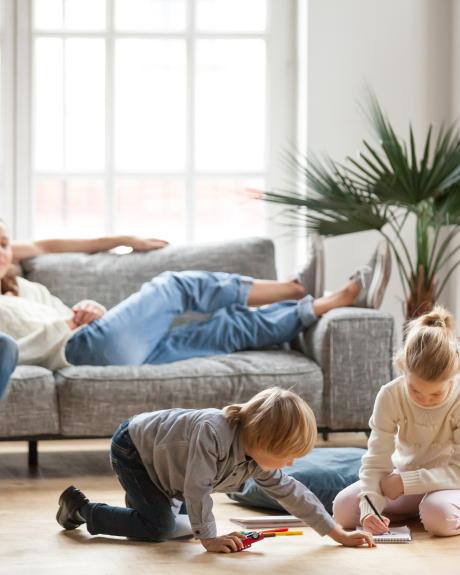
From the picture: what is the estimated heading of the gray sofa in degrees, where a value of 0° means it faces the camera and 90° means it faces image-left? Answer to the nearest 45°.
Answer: approximately 0°

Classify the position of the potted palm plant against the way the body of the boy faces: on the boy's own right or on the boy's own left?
on the boy's own left

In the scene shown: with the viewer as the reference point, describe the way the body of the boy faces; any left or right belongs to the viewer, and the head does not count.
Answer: facing to the right of the viewer

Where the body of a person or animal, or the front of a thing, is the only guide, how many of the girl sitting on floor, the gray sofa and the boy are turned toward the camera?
2

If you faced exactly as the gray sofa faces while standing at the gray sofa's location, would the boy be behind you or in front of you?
in front

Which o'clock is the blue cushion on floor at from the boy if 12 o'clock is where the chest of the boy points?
The blue cushion on floor is roughly at 10 o'clock from the boy.

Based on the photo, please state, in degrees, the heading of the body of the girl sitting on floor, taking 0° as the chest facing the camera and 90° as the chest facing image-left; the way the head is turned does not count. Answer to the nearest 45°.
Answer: approximately 0°

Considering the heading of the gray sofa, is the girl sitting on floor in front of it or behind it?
in front

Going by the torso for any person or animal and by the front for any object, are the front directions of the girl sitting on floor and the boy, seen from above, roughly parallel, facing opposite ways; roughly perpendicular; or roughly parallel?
roughly perpendicular

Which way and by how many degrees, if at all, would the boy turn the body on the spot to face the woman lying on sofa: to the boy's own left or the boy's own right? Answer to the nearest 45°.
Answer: approximately 90° to the boy's own left
